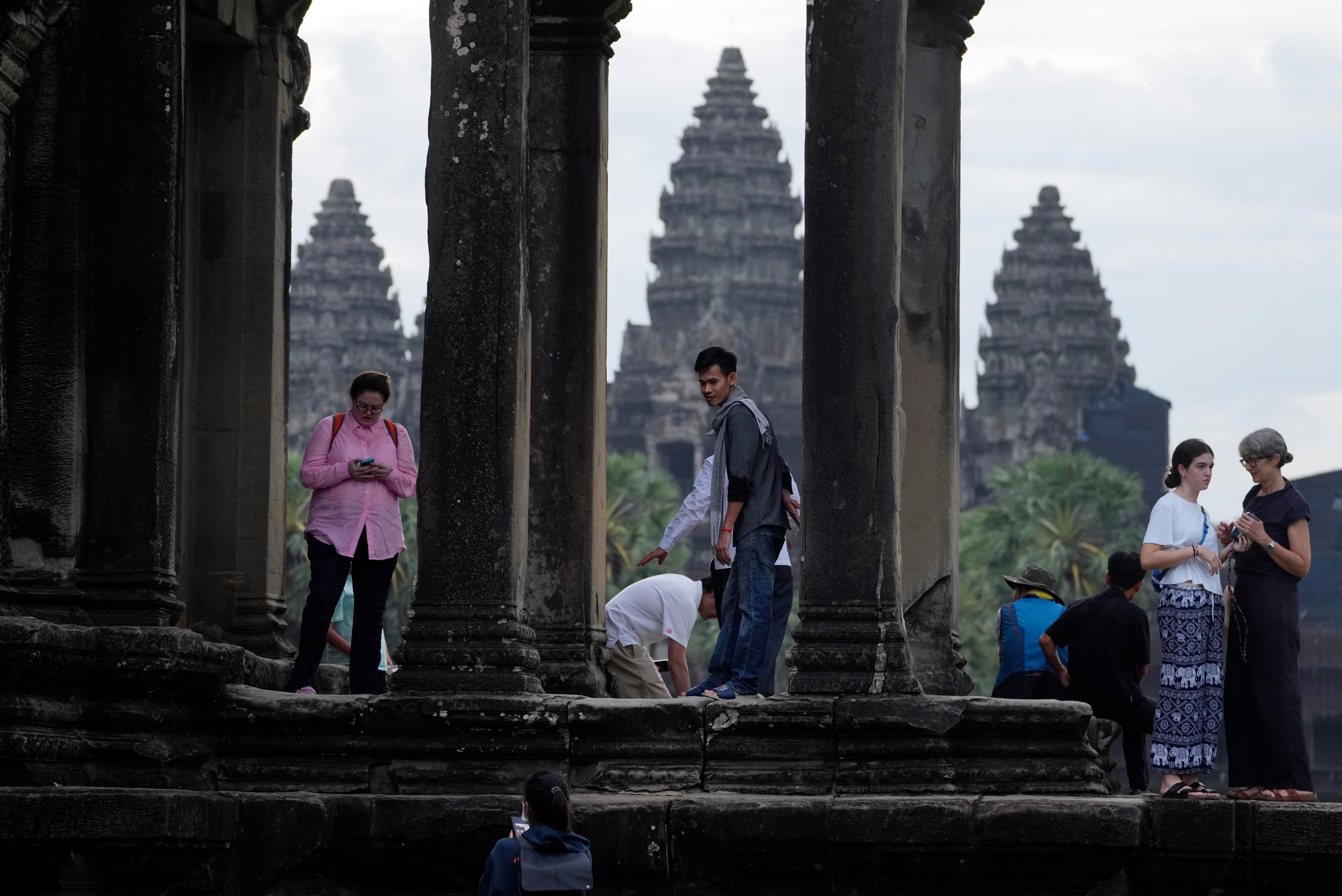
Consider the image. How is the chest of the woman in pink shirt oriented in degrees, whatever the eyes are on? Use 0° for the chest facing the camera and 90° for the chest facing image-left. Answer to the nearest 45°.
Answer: approximately 0°

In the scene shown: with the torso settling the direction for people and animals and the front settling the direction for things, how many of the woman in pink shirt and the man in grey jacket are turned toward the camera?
1

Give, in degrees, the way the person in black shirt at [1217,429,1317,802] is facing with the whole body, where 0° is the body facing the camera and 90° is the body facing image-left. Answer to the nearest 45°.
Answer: approximately 45°

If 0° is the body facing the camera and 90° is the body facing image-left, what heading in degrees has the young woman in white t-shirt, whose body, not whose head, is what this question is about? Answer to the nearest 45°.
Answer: approximately 315°

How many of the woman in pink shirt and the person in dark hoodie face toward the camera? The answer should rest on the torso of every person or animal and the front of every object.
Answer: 1

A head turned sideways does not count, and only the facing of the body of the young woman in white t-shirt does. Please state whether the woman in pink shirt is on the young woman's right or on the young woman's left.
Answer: on the young woman's right
